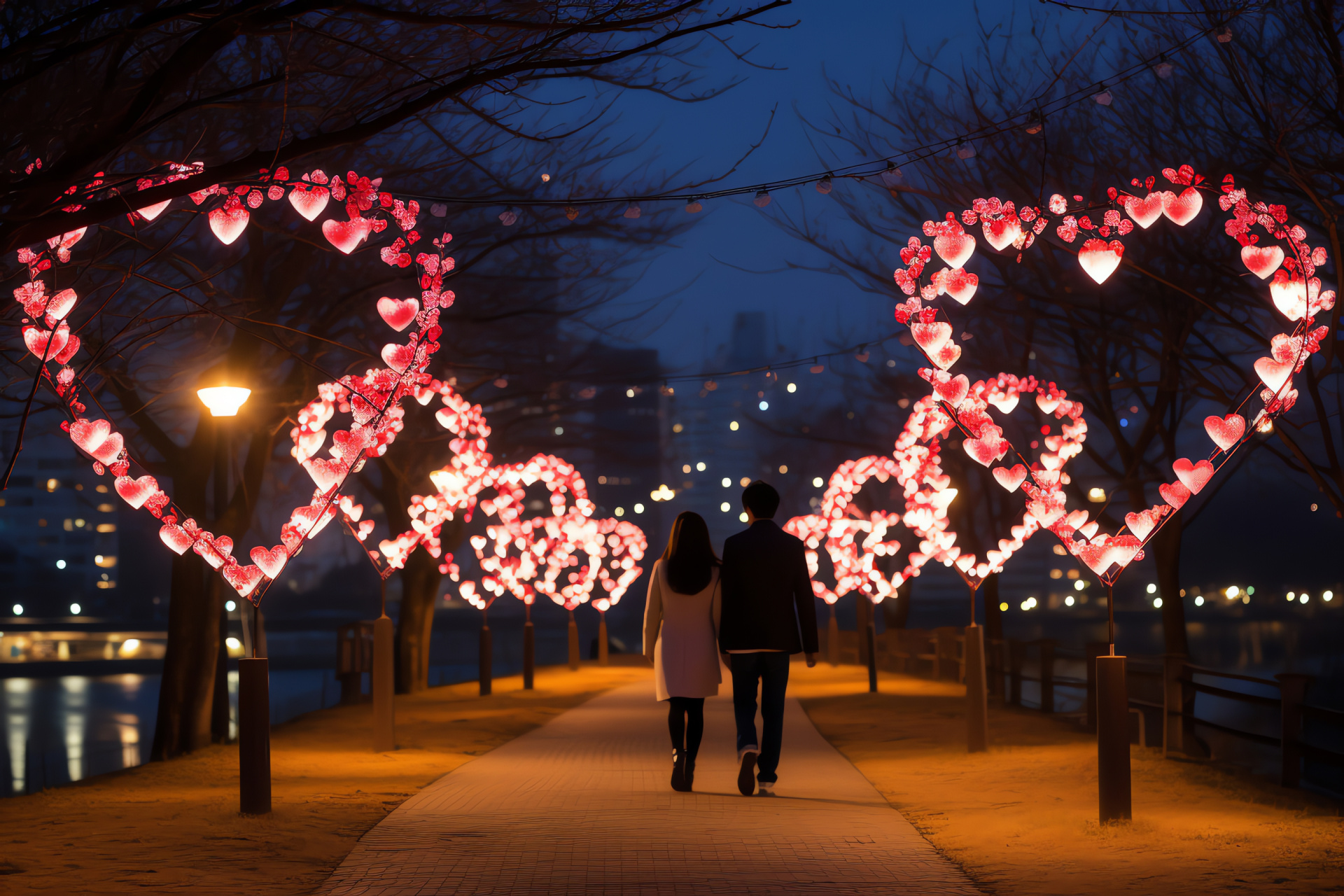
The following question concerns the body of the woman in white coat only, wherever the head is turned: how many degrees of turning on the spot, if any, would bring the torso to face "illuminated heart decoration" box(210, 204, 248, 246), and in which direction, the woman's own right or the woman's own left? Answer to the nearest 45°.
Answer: approximately 90° to the woman's own left

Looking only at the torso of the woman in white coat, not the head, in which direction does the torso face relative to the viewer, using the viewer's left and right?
facing away from the viewer

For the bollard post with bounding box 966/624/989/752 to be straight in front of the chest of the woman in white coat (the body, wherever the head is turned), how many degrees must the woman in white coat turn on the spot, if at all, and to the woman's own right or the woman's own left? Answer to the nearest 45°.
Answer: approximately 45° to the woman's own right

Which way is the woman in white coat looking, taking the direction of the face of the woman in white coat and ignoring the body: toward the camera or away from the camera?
away from the camera

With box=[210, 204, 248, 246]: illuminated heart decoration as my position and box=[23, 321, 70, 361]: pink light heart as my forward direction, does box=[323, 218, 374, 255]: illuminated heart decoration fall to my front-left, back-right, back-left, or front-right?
back-right

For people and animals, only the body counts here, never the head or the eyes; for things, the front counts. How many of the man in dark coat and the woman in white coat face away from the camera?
2

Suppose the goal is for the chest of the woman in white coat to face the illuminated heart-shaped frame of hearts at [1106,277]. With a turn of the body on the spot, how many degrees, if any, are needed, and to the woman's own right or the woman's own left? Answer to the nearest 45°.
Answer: approximately 90° to the woman's own right

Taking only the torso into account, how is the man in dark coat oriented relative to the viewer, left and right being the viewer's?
facing away from the viewer

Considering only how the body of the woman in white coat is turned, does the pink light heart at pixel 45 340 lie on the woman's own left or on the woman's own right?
on the woman's own left

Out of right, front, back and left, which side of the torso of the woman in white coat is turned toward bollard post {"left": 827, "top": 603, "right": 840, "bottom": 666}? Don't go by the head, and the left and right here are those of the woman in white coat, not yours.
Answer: front

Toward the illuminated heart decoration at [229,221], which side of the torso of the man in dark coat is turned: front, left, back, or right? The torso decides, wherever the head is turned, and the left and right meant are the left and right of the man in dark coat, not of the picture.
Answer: left
